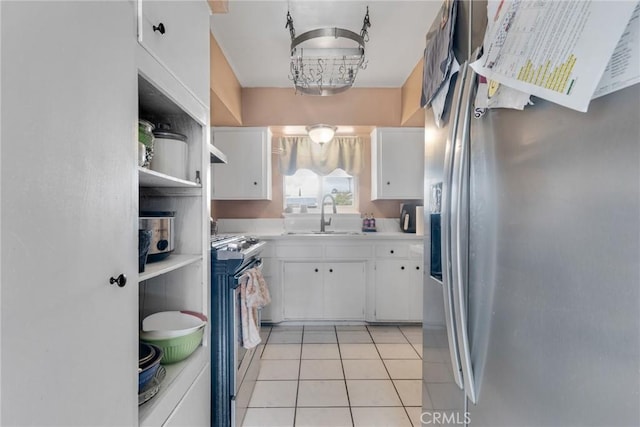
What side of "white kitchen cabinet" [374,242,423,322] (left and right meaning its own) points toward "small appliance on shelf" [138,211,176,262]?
front

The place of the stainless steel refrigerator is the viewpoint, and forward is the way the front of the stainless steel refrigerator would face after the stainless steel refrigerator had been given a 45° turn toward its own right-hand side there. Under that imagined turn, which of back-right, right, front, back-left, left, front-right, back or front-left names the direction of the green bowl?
front

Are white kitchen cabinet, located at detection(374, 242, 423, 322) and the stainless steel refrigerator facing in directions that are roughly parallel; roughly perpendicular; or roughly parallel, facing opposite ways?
roughly perpendicular

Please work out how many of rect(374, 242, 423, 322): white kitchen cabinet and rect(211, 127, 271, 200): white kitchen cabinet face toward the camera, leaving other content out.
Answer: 2

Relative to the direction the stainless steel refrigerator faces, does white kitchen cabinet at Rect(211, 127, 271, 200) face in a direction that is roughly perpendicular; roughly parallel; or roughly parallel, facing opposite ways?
roughly perpendicular

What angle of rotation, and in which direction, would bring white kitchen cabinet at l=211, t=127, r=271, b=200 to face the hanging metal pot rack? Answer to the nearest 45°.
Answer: approximately 45° to its left

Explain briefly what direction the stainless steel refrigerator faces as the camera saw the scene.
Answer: facing the viewer and to the left of the viewer

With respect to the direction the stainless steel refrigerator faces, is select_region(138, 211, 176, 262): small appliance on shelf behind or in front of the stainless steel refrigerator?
in front

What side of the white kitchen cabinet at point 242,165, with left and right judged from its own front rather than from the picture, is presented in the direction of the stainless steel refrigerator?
front

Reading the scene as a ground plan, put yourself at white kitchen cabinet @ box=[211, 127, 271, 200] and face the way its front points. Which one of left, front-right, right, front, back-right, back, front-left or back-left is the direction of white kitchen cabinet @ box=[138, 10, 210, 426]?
front

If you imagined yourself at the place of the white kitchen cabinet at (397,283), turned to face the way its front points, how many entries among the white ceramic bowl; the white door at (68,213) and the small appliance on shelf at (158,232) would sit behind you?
0

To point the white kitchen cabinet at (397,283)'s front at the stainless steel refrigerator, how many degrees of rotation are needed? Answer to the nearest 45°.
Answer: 0° — it already faces it

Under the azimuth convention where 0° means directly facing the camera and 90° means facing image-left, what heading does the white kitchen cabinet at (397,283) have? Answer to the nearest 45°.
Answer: approximately 0°

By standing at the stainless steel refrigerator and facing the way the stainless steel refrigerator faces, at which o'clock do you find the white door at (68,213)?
The white door is roughly at 12 o'clock from the stainless steel refrigerator.

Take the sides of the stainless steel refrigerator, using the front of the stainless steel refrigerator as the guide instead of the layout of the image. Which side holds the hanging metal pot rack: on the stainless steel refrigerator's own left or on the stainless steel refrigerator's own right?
on the stainless steel refrigerator's own right

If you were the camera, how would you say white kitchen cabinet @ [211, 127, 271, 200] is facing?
facing the viewer

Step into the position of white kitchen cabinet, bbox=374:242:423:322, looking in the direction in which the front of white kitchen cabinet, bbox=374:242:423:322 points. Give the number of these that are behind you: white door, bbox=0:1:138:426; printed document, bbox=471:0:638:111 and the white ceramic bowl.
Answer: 0
